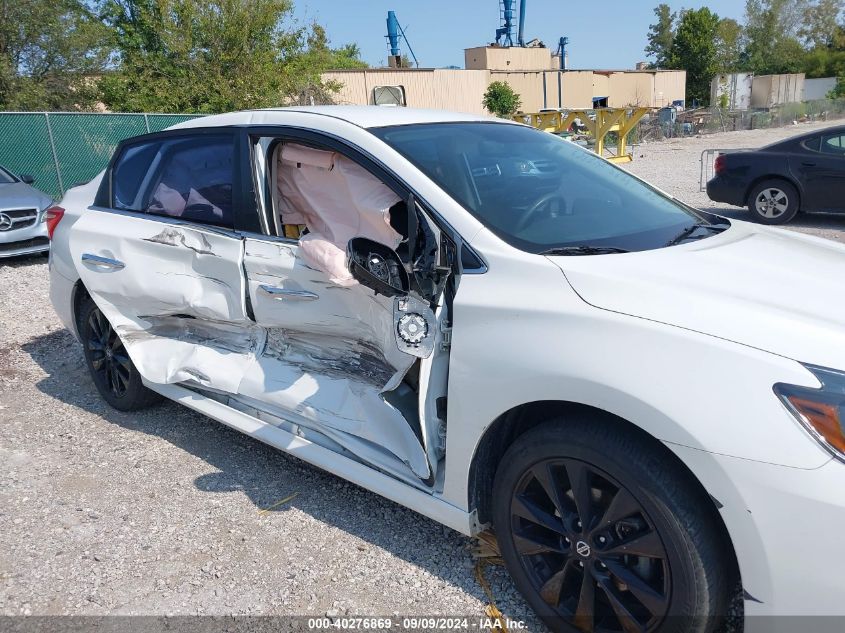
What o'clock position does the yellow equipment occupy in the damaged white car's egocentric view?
The yellow equipment is roughly at 8 o'clock from the damaged white car.

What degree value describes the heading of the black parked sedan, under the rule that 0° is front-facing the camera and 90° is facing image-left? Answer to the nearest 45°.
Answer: approximately 270°

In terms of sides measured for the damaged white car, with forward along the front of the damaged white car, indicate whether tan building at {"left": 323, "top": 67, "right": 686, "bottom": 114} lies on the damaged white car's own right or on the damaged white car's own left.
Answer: on the damaged white car's own left

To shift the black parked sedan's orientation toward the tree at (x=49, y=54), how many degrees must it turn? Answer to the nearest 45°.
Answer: approximately 180°

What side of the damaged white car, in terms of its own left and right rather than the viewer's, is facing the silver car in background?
back

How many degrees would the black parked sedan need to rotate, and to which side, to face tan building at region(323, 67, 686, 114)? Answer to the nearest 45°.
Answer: approximately 135° to its left

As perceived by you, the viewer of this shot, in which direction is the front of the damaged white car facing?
facing the viewer and to the right of the viewer

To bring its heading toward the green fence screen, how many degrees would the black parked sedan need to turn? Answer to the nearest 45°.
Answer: approximately 180°

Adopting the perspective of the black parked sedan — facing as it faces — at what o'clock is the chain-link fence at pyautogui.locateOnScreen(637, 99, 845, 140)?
The chain-link fence is roughly at 9 o'clock from the black parked sedan.

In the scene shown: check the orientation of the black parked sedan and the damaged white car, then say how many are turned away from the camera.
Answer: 0

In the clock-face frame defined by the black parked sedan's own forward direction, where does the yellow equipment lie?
The yellow equipment is roughly at 8 o'clock from the black parked sedan.
